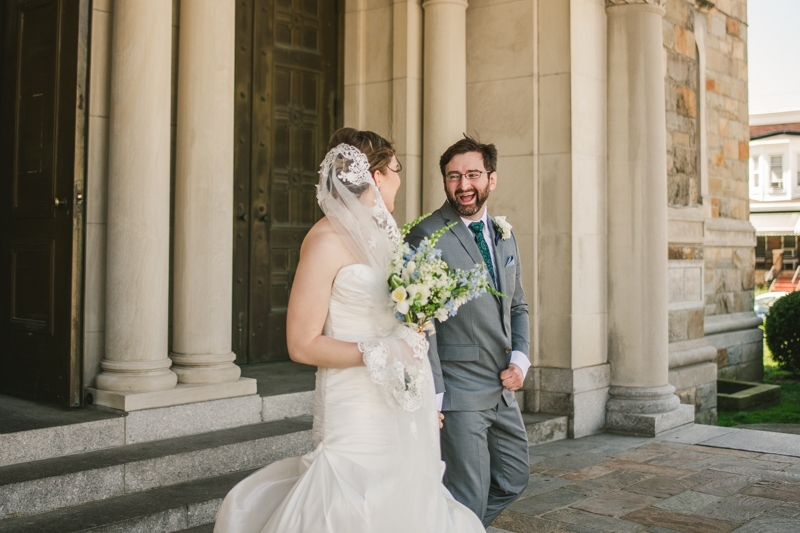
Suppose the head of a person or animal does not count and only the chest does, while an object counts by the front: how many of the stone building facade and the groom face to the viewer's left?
0

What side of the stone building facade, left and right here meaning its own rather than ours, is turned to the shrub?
left

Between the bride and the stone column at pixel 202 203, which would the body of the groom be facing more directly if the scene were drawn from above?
the bride

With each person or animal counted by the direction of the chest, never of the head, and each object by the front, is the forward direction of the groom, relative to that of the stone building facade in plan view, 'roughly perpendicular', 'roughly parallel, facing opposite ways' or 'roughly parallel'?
roughly parallel

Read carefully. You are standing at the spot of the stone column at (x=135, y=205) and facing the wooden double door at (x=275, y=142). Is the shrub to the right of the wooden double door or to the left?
right

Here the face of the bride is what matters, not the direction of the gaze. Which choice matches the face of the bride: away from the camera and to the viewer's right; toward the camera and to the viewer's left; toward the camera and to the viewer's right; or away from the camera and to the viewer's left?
away from the camera and to the viewer's right

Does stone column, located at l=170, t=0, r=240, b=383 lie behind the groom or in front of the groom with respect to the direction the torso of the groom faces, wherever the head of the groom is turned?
behind

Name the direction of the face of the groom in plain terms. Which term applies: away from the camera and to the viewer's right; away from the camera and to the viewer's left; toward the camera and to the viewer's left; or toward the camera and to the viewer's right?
toward the camera and to the viewer's left

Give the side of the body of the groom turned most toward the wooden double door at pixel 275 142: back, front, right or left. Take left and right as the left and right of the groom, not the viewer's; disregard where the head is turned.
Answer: back

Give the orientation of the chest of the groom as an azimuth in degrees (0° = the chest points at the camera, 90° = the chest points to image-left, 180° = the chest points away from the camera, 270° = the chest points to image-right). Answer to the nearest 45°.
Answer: approximately 315°

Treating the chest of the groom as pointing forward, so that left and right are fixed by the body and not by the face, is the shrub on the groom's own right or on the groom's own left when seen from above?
on the groom's own left
